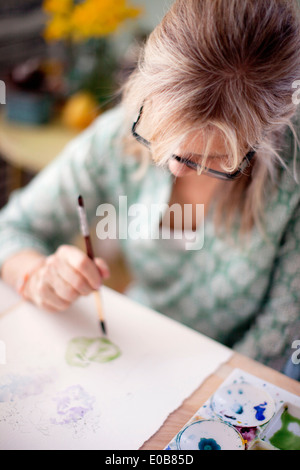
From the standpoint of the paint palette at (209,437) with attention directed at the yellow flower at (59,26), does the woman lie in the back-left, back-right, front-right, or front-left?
front-right

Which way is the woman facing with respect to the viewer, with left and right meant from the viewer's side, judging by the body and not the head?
facing the viewer and to the left of the viewer

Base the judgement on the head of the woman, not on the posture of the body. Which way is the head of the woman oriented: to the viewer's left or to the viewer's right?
to the viewer's left
